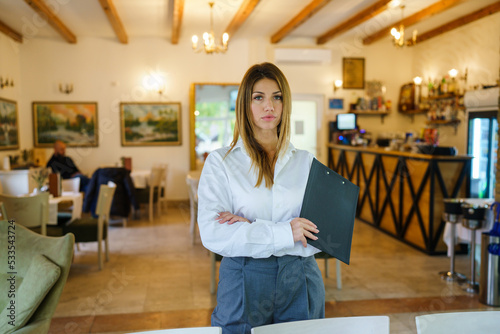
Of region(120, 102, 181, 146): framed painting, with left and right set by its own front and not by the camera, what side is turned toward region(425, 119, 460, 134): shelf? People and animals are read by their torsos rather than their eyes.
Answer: left

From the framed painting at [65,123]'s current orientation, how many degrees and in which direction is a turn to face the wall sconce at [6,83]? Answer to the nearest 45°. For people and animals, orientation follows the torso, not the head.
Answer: approximately 45° to its right

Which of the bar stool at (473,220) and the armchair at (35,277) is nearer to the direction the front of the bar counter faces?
the armchair

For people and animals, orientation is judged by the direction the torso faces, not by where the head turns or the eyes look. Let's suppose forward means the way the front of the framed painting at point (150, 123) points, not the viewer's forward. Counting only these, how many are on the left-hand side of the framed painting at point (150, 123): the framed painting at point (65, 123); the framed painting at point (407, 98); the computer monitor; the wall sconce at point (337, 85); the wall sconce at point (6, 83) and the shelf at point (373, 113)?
4

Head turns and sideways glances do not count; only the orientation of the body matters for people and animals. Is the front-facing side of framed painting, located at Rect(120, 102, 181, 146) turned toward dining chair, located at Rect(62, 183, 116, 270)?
yes

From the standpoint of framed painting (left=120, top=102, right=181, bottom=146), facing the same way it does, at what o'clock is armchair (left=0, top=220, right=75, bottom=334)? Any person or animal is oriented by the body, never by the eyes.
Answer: The armchair is roughly at 12 o'clock from the framed painting.

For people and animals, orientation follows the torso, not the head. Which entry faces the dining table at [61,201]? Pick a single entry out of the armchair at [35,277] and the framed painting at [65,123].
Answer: the framed painting

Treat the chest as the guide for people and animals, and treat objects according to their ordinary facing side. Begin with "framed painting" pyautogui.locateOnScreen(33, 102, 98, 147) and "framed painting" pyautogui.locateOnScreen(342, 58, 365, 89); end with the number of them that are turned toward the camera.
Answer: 2

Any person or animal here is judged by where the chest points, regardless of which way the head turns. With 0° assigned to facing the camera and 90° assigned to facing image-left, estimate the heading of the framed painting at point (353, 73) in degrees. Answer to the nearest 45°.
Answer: approximately 0°
